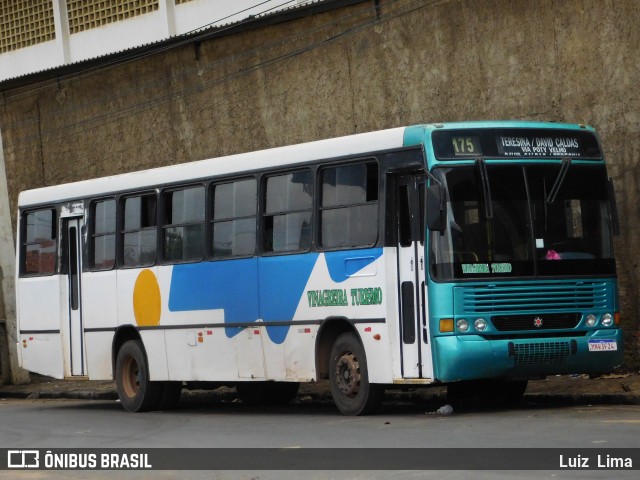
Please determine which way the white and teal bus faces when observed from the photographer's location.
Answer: facing the viewer and to the right of the viewer

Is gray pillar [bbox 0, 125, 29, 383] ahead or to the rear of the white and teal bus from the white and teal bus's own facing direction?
to the rear
